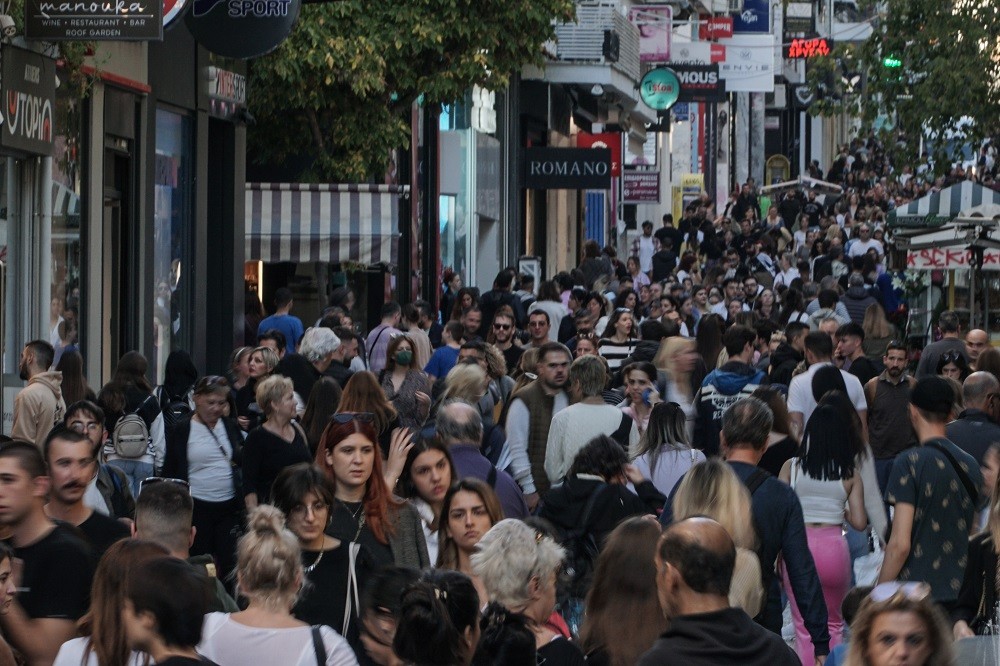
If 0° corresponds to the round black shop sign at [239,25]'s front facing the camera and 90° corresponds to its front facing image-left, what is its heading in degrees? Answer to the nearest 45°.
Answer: approximately 0°

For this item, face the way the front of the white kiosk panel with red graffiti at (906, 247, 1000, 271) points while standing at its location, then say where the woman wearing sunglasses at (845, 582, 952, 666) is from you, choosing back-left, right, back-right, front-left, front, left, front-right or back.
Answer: front

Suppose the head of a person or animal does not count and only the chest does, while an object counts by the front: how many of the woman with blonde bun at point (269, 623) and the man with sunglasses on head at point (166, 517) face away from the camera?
2

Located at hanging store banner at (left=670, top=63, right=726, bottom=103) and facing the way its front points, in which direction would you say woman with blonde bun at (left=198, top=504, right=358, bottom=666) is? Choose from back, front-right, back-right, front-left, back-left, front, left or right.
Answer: front

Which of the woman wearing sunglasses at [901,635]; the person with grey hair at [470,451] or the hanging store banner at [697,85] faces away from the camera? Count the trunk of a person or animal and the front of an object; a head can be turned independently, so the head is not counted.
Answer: the person with grey hair
